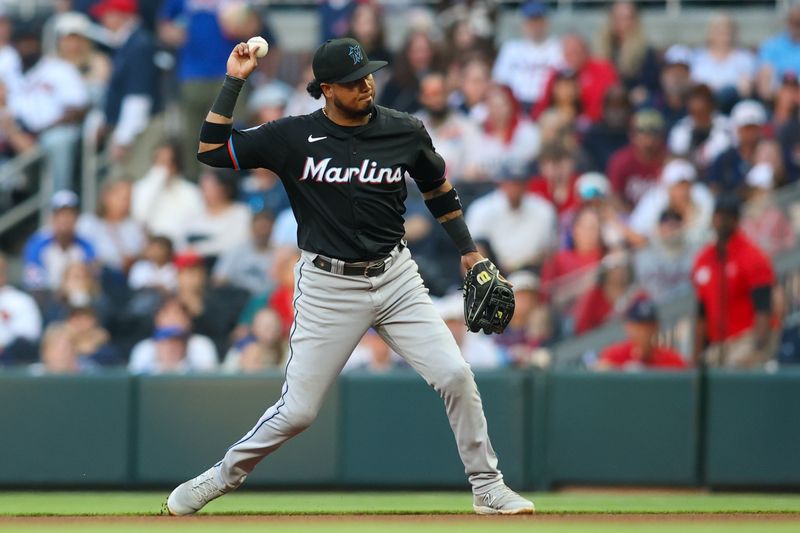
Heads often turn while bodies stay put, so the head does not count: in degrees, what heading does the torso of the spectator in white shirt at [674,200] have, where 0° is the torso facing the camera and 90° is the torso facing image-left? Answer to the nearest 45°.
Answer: approximately 0°

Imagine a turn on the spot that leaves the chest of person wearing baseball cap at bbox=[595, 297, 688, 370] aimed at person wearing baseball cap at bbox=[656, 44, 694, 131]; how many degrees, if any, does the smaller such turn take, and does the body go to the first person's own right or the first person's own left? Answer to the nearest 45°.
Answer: approximately 180°

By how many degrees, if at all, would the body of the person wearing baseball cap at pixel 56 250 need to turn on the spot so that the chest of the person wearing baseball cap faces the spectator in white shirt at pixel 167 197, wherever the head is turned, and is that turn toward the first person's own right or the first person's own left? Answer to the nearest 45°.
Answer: approximately 90° to the first person's own left

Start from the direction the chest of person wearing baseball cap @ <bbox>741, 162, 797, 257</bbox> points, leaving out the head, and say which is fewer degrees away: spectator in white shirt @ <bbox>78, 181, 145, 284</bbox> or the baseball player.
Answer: the baseball player

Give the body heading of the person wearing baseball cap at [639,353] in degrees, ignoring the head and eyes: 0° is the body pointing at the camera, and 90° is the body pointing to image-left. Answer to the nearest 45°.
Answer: approximately 0°

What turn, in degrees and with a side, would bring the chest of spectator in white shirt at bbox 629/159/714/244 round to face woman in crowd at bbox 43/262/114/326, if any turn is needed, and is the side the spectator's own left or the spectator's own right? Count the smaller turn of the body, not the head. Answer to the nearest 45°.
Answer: approximately 90° to the spectator's own right
